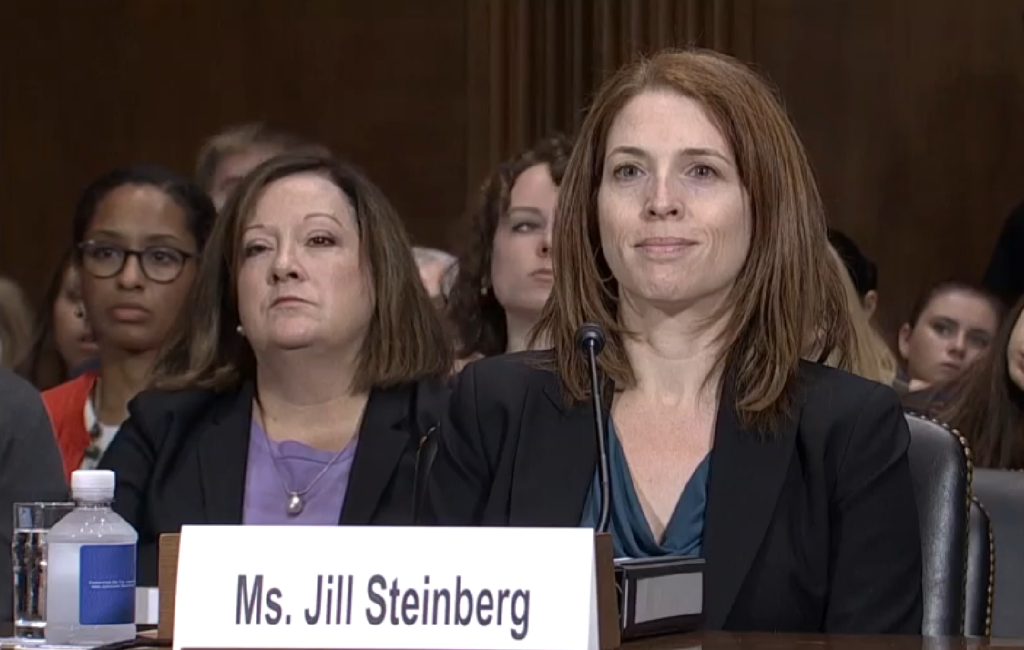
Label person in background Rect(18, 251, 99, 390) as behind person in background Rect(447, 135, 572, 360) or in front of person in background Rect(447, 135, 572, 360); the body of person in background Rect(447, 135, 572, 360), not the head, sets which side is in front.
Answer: behind

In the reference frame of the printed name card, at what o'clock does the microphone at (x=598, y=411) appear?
The microphone is roughly at 7 o'clock from the printed name card.

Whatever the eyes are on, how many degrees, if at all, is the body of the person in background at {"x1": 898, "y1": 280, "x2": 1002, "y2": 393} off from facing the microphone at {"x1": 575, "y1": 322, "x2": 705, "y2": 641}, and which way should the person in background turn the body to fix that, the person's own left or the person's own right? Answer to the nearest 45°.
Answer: approximately 45° to the person's own right

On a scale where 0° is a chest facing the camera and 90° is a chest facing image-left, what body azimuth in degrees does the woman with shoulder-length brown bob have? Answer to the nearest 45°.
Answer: approximately 0°

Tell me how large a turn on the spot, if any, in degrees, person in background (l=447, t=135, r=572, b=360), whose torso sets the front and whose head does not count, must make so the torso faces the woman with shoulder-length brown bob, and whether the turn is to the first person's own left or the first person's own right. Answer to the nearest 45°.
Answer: approximately 90° to the first person's own right

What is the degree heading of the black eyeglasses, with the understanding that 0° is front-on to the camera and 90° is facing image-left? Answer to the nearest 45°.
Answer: approximately 0°

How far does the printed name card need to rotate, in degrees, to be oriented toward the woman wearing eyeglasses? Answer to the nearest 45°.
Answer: approximately 180°

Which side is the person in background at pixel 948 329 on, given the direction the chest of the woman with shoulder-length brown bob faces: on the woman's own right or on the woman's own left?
on the woman's own left

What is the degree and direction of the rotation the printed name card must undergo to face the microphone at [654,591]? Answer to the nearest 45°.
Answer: approximately 135° to its left

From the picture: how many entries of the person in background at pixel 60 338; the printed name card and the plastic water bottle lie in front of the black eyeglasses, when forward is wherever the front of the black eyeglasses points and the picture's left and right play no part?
2

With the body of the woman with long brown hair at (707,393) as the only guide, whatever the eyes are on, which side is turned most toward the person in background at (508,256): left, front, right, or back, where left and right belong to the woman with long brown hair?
back

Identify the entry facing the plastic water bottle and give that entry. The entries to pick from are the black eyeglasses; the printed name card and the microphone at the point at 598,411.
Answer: the black eyeglasses
